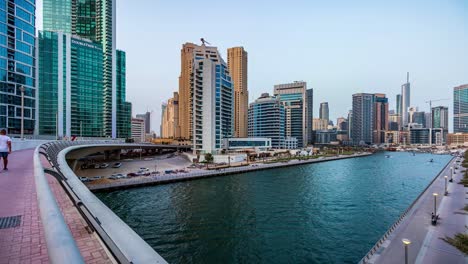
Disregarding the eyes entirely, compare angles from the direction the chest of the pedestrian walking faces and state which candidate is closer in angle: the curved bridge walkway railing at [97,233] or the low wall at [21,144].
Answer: the low wall
